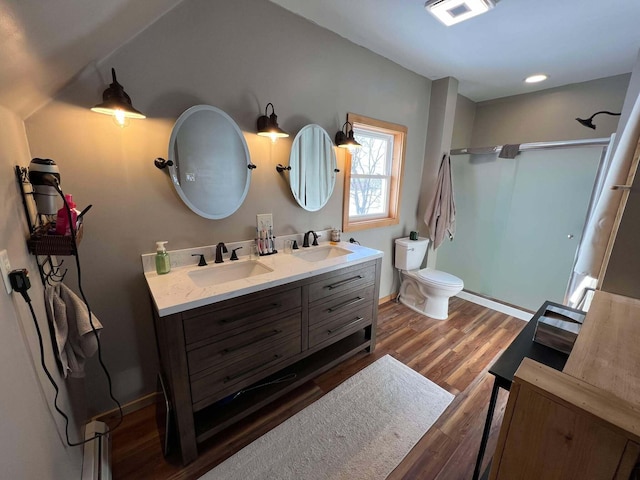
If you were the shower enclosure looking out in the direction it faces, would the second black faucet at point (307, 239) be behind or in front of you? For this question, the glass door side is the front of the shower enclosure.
in front

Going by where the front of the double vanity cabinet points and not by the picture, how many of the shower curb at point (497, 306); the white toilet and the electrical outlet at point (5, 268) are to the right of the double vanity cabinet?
1

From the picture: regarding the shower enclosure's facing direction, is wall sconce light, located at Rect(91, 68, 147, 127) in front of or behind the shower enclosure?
in front

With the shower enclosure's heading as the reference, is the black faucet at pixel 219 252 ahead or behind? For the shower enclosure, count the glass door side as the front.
ahead

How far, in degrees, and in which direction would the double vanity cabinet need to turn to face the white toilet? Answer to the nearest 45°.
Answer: approximately 90° to its left

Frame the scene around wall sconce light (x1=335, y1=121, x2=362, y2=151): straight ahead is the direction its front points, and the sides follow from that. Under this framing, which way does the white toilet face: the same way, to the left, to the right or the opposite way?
the same way

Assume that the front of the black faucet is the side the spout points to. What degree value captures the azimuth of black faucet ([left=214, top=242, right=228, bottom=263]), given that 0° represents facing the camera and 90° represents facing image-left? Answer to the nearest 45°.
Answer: approximately 315°

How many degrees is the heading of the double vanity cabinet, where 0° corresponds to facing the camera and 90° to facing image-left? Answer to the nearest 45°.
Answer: approximately 315°

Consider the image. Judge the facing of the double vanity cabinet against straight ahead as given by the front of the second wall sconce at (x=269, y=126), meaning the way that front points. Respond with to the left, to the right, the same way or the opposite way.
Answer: the same way

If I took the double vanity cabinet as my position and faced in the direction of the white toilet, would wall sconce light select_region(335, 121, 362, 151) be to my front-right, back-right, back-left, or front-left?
front-left

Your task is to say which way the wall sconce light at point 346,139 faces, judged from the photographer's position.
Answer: facing the viewer and to the right of the viewer

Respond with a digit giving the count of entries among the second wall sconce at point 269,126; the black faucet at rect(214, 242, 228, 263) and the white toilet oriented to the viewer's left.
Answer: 0

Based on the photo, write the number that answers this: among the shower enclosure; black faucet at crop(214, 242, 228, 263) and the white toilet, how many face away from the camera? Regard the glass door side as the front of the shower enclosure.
0

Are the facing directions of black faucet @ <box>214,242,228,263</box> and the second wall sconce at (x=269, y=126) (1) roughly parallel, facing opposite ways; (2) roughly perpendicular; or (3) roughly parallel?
roughly parallel

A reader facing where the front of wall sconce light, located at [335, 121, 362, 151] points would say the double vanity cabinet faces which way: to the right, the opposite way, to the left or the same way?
the same way
